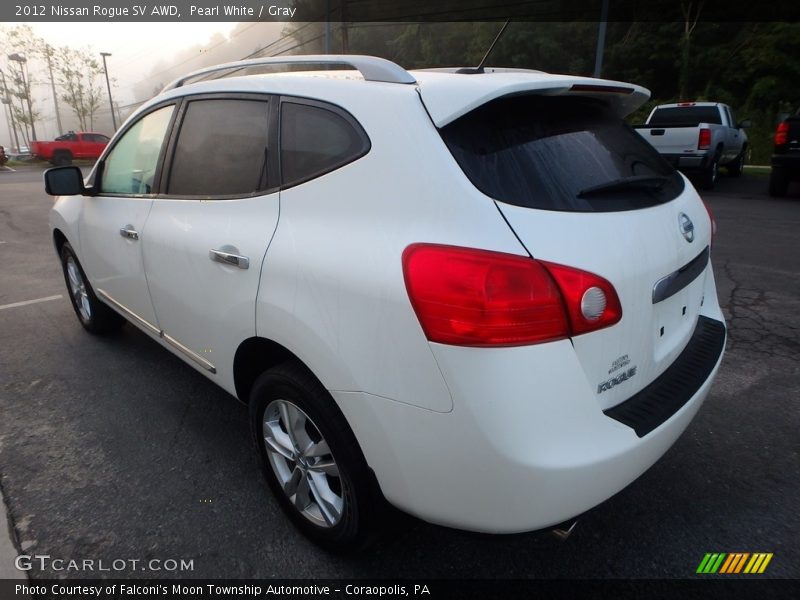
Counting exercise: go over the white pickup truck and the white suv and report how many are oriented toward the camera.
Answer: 0

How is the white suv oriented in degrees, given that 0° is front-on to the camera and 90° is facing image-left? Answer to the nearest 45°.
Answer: approximately 135°

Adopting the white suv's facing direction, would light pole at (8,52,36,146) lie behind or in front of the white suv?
in front

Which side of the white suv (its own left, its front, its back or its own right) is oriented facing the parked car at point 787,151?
right

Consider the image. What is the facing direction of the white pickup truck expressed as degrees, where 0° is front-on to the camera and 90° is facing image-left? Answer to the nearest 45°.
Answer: approximately 225°

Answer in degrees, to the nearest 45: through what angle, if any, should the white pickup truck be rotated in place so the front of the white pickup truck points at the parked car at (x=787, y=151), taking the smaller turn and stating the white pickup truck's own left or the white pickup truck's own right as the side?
approximately 90° to the white pickup truck's own right

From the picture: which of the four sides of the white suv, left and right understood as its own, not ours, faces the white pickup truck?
right

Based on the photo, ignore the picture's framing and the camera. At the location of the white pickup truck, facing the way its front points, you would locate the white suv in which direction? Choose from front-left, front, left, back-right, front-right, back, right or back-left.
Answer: back-right

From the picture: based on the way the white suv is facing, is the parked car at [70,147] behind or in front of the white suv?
in front
